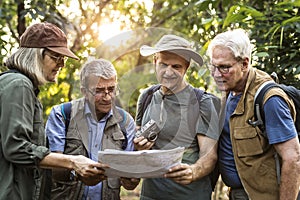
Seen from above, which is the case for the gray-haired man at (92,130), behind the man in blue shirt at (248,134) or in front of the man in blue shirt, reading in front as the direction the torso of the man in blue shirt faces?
in front

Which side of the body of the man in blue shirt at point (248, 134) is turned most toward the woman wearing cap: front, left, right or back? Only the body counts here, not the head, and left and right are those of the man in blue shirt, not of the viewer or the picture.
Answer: front

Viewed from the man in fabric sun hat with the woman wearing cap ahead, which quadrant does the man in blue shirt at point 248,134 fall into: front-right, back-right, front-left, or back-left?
back-left

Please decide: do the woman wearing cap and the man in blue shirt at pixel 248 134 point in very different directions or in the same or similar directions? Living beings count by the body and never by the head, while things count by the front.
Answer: very different directions

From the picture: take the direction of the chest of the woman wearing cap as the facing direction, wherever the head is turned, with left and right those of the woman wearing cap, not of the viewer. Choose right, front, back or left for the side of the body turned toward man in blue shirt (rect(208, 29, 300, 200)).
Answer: front

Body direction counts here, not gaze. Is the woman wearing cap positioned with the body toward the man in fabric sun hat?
yes

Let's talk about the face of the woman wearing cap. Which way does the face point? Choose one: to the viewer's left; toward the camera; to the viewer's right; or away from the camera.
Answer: to the viewer's right

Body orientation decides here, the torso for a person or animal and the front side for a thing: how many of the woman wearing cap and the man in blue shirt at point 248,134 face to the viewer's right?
1

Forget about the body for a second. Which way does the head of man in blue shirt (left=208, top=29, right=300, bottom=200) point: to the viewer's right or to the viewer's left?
to the viewer's left

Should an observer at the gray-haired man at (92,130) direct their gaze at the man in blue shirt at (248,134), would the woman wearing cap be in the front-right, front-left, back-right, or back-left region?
back-right

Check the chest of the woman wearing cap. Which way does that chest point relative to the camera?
to the viewer's right

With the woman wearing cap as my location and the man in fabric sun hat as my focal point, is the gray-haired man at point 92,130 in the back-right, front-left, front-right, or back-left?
front-left

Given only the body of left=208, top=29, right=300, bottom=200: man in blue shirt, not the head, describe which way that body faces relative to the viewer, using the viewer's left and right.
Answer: facing the viewer and to the left of the viewer

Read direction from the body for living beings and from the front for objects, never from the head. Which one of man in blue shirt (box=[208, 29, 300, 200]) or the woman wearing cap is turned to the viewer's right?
the woman wearing cap
